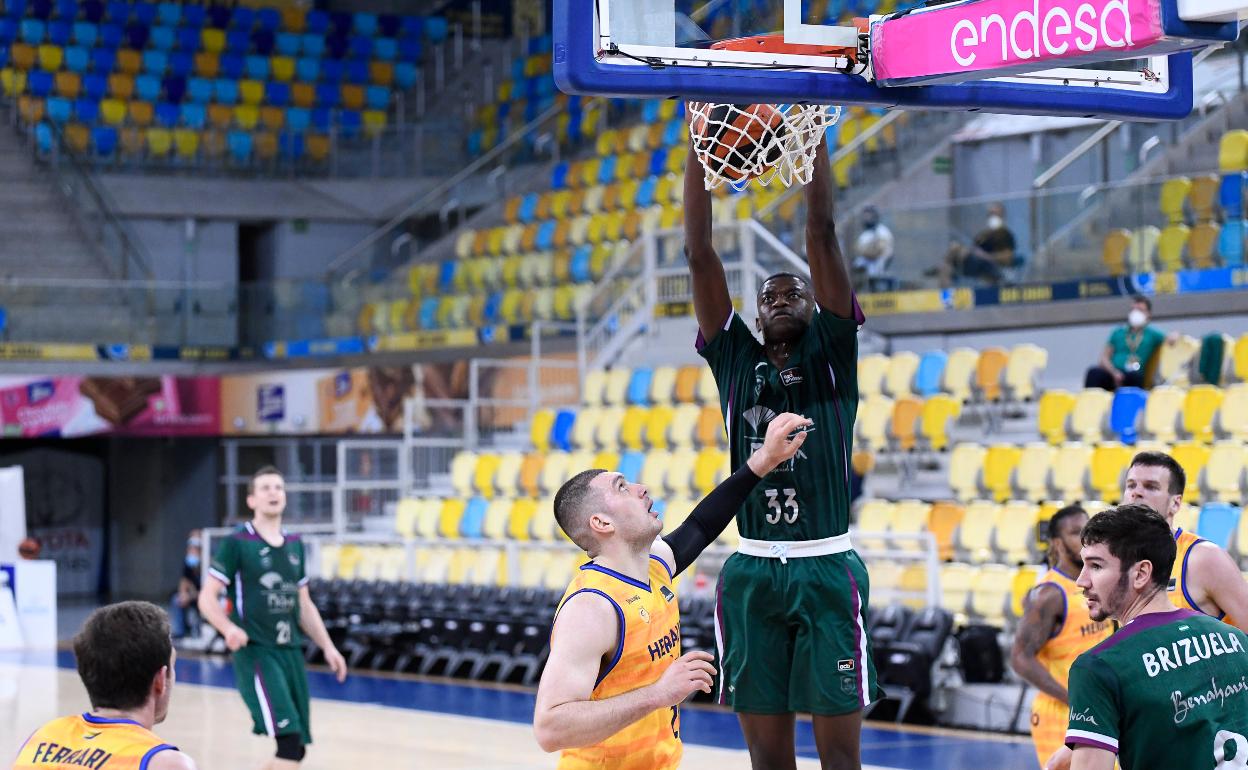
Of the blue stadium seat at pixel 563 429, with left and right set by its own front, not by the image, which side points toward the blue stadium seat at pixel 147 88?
right

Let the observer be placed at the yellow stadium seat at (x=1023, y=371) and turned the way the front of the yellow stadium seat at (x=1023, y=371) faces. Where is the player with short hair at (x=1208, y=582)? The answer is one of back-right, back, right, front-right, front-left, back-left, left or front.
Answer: front-left

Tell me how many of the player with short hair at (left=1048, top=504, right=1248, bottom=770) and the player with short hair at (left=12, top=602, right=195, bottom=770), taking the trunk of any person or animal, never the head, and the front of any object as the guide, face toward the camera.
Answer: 0

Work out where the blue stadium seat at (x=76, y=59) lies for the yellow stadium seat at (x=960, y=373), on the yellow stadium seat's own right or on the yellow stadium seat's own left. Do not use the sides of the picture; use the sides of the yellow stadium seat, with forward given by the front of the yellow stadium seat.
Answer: on the yellow stadium seat's own right

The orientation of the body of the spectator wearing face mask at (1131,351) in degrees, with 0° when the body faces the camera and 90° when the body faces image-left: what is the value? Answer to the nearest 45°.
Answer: approximately 45°

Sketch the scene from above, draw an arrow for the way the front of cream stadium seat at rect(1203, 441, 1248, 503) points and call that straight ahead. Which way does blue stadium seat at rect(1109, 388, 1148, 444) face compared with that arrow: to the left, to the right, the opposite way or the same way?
the same way

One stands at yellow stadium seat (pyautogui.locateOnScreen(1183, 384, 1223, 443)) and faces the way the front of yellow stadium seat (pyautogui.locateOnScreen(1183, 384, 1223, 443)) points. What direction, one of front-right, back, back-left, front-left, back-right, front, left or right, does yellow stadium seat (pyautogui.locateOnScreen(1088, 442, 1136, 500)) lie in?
front

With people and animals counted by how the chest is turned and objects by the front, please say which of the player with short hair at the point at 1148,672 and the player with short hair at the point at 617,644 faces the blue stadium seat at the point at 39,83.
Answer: the player with short hair at the point at 1148,672

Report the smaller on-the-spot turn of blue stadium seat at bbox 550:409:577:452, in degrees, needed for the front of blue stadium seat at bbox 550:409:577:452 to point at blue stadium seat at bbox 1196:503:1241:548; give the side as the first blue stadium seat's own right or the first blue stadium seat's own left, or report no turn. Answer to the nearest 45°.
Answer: approximately 90° to the first blue stadium seat's own left

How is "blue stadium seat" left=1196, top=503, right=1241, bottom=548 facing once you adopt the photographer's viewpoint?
facing the viewer and to the left of the viewer

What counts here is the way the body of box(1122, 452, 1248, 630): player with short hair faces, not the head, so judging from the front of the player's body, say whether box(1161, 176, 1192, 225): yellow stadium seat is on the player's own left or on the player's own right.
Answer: on the player's own right

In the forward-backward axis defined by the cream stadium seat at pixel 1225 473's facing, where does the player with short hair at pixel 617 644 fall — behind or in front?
in front

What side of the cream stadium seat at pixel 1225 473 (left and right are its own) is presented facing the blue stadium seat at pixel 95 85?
right
